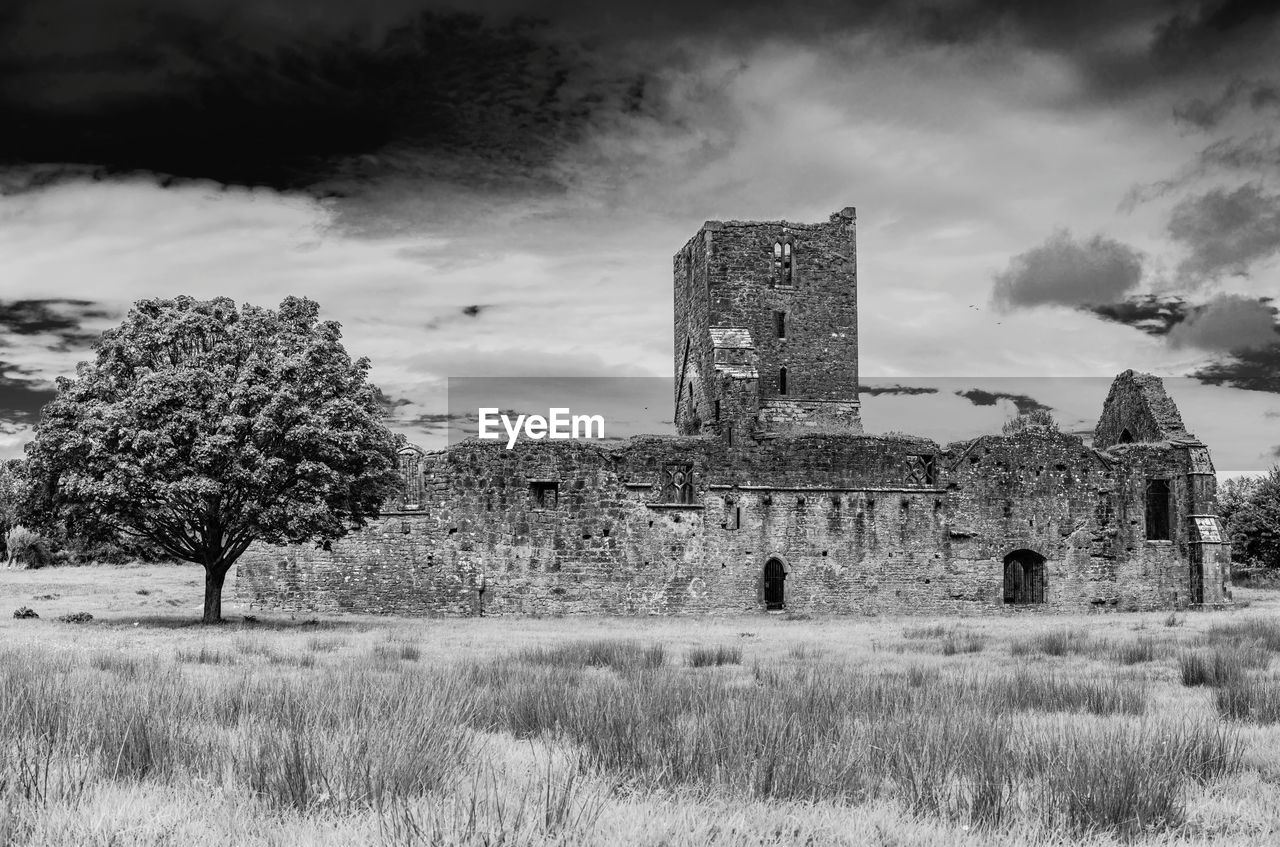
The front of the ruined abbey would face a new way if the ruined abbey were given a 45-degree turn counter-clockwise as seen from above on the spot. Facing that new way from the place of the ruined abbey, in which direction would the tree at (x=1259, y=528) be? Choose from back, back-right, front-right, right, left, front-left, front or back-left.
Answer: left

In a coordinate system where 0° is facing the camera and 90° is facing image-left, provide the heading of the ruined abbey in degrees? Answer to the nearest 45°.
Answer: approximately 0°
